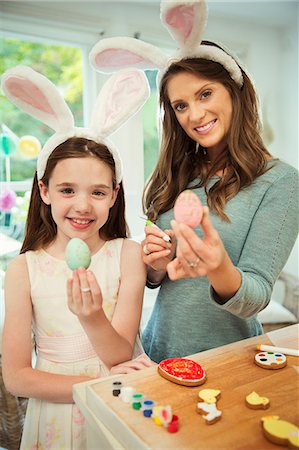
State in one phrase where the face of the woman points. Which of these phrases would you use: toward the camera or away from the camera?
toward the camera

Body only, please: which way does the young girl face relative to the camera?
toward the camera

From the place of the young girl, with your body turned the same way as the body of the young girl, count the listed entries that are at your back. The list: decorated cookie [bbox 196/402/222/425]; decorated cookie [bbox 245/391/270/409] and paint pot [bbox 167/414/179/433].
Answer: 0

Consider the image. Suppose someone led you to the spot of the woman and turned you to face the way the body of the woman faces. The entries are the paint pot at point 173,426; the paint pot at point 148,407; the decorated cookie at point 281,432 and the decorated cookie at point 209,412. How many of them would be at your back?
0

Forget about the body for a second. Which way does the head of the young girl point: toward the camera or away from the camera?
toward the camera

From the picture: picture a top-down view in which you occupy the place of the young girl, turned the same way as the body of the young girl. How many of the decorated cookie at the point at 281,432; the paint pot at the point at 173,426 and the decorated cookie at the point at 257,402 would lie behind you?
0

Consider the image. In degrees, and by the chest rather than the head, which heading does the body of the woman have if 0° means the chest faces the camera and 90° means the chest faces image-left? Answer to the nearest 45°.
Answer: approximately 45°

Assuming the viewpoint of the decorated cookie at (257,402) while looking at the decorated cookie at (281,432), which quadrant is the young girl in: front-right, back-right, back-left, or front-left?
back-right

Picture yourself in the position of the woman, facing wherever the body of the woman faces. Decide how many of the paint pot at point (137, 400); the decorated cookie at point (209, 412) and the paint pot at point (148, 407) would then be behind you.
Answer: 0

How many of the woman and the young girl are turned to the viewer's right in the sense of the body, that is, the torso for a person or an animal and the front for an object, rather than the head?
0

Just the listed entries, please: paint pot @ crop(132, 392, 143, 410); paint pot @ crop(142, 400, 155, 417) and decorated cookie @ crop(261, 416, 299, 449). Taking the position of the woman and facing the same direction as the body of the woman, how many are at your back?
0

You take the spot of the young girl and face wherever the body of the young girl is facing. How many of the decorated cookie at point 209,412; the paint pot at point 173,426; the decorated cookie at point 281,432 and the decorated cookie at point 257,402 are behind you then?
0
